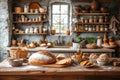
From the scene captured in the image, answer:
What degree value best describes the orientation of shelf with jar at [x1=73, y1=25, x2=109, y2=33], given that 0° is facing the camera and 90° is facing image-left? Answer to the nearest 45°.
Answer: approximately 0°

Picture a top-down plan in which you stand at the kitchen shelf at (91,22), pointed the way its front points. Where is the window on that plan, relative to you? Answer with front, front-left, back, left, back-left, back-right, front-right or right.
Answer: right

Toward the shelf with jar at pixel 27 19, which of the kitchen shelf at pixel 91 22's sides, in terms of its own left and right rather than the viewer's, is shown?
right

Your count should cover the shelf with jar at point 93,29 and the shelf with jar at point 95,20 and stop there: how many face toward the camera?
2

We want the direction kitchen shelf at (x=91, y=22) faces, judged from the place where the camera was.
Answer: facing the viewer

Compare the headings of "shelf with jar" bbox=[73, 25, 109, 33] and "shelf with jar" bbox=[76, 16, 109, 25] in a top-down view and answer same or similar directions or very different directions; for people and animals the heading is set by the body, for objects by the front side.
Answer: same or similar directions

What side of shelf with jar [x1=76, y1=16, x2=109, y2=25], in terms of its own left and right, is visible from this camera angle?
front

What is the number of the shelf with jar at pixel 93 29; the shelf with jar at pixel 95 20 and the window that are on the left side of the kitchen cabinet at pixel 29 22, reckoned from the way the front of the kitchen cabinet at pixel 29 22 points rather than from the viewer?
3

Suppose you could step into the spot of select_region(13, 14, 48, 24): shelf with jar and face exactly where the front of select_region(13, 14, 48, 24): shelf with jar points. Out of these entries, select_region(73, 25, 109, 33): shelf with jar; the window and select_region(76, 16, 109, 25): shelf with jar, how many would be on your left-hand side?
3

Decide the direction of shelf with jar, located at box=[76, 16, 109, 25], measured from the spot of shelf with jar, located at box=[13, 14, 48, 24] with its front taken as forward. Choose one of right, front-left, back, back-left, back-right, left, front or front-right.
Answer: left

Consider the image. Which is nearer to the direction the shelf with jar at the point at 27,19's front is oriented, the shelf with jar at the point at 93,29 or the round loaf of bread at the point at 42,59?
the round loaf of bread

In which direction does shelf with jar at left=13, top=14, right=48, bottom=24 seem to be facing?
toward the camera

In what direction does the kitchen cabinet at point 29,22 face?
toward the camera

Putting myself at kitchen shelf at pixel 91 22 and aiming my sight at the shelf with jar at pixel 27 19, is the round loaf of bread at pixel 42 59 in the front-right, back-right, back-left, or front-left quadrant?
front-left

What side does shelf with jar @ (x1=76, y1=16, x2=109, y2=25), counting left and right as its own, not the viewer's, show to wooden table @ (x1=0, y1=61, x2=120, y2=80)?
front

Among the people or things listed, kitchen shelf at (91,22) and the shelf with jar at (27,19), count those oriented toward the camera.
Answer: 2

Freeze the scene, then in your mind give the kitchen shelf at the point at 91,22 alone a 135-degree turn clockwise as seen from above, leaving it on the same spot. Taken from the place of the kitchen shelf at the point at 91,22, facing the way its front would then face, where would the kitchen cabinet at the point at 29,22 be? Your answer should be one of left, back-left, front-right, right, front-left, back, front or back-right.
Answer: front-left
